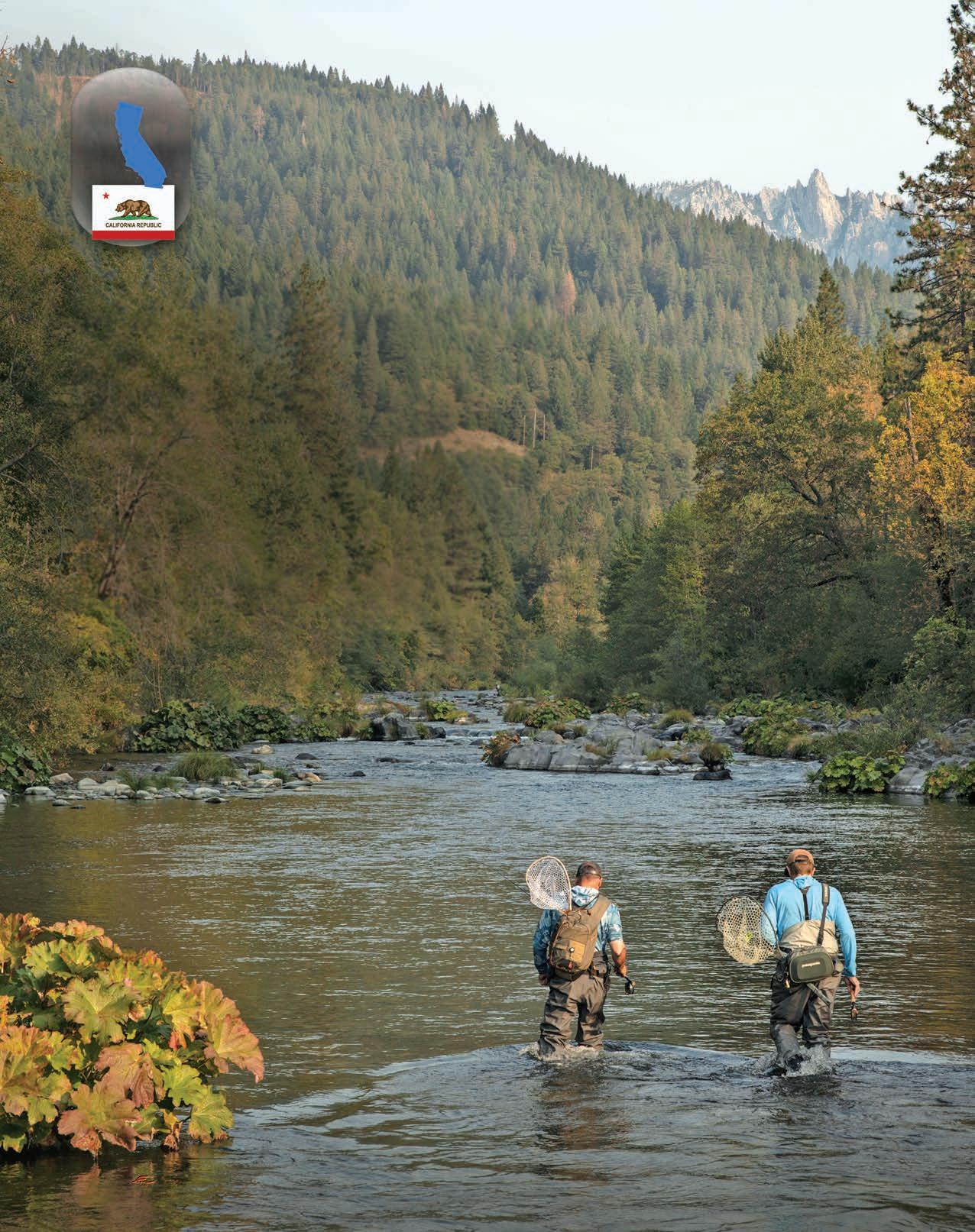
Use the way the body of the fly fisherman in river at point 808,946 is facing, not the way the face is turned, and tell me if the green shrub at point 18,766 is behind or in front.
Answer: in front

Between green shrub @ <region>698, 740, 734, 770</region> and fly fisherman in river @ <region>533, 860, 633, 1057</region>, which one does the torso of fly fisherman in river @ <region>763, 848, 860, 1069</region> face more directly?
the green shrub

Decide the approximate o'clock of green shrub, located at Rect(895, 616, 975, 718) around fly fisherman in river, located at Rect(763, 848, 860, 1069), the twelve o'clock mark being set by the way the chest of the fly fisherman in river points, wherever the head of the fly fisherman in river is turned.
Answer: The green shrub is roughly at 12 o'clock from the fly fisherman in river.

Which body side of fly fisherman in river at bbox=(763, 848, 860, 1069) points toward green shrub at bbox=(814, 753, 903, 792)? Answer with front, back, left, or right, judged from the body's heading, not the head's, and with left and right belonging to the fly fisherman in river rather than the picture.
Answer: front

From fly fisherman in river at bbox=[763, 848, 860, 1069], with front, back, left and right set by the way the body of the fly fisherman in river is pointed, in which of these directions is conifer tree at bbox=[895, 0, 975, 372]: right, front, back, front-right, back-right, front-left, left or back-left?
front

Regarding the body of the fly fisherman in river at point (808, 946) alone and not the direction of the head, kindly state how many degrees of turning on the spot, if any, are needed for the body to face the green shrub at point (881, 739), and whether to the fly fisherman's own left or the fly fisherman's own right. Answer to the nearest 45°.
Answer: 0° — they already face it

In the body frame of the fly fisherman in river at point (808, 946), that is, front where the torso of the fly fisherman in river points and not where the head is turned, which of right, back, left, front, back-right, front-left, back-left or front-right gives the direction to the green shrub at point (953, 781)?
front

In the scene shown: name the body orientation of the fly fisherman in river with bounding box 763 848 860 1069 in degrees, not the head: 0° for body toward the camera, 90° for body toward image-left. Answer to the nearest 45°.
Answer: approximately 180°

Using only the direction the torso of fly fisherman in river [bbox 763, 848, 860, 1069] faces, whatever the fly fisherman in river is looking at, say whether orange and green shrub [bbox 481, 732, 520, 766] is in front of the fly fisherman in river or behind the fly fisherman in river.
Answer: in front

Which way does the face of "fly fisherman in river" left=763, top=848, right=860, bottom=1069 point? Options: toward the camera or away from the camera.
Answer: away from the camera

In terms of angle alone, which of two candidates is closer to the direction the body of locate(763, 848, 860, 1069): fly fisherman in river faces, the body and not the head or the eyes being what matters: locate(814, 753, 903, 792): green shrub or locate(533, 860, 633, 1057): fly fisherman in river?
the green shrub

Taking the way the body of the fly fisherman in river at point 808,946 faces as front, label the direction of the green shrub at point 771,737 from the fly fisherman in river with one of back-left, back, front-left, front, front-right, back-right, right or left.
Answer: front
